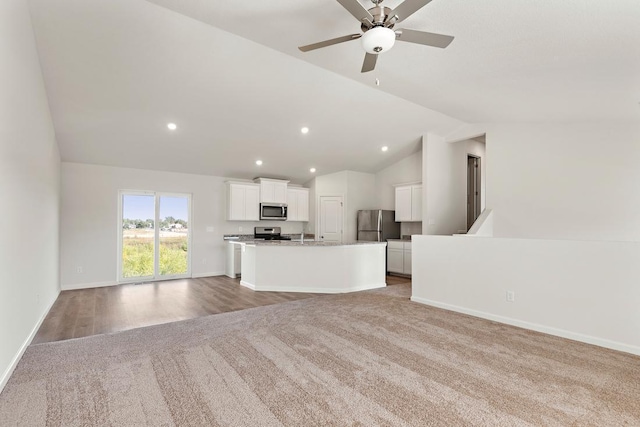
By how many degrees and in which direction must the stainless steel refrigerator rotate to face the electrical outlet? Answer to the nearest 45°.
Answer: approximately 90° to its left

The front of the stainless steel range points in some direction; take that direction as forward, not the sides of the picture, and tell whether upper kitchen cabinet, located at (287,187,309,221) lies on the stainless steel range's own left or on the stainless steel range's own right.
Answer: on the stainless steel range's own left

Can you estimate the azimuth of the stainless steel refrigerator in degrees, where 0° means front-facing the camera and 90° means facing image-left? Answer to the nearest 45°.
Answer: approximately 45°

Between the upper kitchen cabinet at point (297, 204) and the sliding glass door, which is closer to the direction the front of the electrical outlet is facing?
the sliding glass door

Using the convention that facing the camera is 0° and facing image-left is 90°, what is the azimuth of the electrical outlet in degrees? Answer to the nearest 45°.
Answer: approximately 45°

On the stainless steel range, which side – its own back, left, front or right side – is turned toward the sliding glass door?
right
